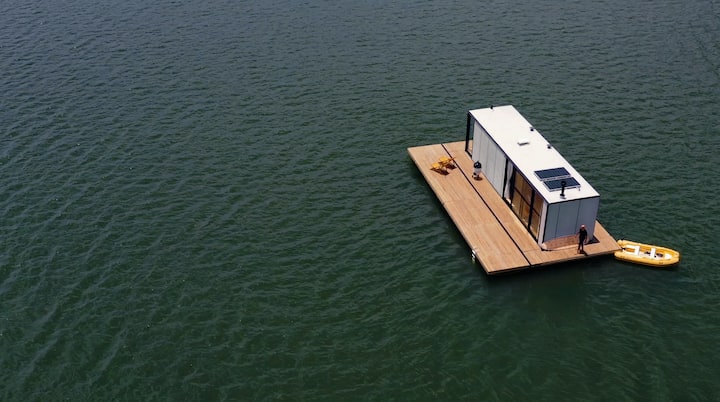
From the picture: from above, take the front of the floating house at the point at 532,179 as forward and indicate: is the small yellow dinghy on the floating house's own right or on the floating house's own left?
on the floating house's own left
